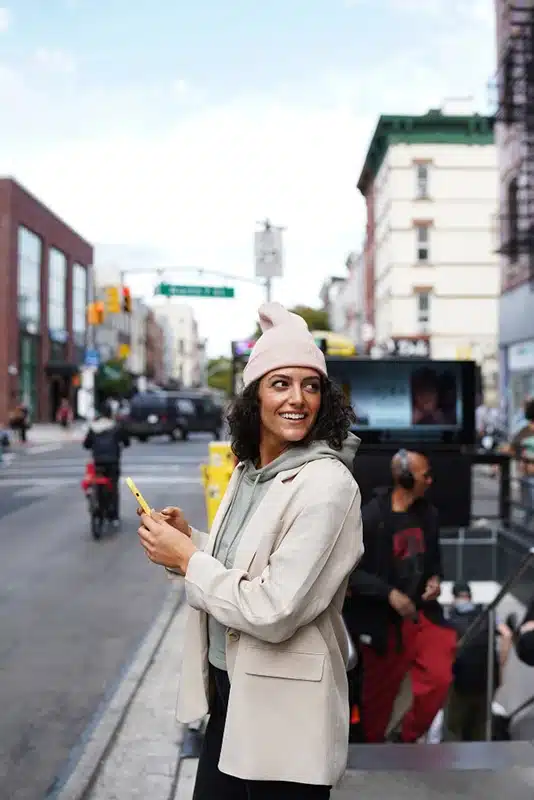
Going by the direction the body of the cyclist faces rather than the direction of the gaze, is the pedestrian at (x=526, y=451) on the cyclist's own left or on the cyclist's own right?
on the cyclist's own right

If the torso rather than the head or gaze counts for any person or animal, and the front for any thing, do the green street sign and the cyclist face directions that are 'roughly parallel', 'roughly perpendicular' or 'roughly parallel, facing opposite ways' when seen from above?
roughly parallel, facing opposite ways

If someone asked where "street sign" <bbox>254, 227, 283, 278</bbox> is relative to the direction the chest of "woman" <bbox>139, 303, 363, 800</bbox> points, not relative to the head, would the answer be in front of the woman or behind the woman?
behind

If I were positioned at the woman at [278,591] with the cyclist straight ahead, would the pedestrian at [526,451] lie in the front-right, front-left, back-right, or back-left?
front-right

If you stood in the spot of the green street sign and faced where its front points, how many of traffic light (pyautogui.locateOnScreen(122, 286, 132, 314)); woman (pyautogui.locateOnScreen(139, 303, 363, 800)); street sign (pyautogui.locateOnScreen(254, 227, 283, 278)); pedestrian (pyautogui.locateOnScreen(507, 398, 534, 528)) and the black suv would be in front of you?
3

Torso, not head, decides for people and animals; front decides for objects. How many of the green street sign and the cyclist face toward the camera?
1

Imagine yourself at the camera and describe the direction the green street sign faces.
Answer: facing the viewer

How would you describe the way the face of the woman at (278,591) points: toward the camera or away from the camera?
toward the camera

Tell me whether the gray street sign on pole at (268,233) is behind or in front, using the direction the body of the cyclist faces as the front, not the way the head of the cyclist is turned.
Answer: in front

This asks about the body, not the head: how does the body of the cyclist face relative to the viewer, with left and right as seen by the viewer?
facing away from the viewer

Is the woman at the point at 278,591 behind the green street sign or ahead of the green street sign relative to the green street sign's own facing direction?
ahead

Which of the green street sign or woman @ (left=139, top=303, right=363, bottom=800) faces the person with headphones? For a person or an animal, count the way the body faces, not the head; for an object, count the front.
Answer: the green street sign

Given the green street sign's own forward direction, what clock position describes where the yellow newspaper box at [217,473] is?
The yellow newspaper box is roughly at 12 o'clock from the green street sign.

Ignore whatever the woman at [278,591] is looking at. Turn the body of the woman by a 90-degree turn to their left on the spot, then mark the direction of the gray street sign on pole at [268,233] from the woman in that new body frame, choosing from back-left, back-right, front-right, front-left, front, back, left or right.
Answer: back-left
